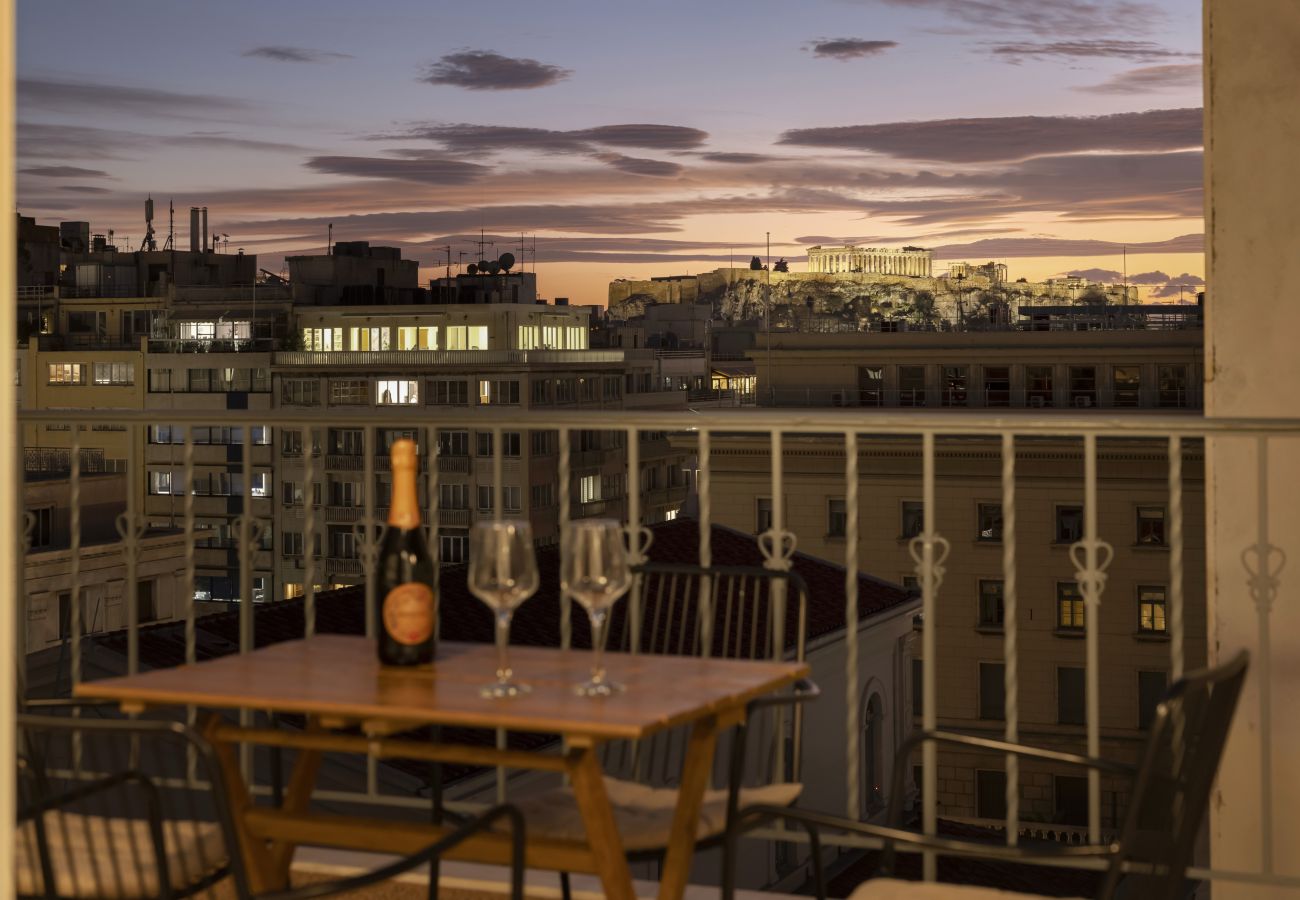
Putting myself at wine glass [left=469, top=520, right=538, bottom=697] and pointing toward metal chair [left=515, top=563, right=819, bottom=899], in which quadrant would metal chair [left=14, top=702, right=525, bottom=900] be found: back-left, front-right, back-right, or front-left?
back-left

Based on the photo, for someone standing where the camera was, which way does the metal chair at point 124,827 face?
facing away from the viewer and to the right of the viewer

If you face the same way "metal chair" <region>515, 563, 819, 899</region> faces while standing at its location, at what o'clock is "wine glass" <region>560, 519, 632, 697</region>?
The wine glass is roughly at 11 o'clock from the metal chair.

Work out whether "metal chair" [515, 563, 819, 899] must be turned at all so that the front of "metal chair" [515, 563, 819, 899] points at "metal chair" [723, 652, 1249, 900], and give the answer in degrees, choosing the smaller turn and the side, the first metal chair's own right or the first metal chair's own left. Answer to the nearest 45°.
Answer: approximately 90° to the first metal chair's own left

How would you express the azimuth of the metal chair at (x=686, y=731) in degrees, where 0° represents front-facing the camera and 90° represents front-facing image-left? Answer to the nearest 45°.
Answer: approximately 45°

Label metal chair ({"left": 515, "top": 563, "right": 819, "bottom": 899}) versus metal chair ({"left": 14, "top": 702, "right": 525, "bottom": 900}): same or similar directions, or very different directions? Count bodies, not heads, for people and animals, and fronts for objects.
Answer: very different directions

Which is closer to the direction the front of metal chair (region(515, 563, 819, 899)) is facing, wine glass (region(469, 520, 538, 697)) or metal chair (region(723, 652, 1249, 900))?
the wine glass

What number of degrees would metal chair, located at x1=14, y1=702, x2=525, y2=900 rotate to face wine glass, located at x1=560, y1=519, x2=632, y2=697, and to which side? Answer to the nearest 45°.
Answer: approximately 45° to its right

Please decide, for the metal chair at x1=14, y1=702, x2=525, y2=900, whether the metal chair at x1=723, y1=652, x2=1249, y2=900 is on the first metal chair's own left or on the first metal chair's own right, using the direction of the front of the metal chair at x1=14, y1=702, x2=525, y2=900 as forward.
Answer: on the first metal chair's own right
